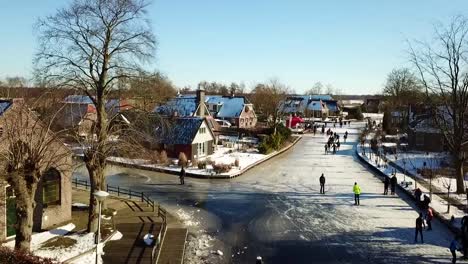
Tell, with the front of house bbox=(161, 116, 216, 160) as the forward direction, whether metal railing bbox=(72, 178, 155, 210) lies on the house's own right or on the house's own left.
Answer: on the house's own right

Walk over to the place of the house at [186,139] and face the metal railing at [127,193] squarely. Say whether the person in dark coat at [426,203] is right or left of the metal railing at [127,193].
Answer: left

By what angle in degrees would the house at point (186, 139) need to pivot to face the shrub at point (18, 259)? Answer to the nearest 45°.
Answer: approximately 45° to its right

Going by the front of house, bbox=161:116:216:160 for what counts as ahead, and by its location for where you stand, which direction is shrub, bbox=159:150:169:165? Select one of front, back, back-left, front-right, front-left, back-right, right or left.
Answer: right

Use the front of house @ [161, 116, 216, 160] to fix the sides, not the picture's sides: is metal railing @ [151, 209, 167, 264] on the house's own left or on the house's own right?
on the house's own right

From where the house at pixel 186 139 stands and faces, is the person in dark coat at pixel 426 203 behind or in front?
in front

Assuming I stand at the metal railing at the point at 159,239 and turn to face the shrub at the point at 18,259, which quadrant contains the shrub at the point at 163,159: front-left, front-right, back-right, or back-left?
back-right

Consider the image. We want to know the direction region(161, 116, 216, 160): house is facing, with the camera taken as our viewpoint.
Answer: facing the viewer and to the right of the viewer
